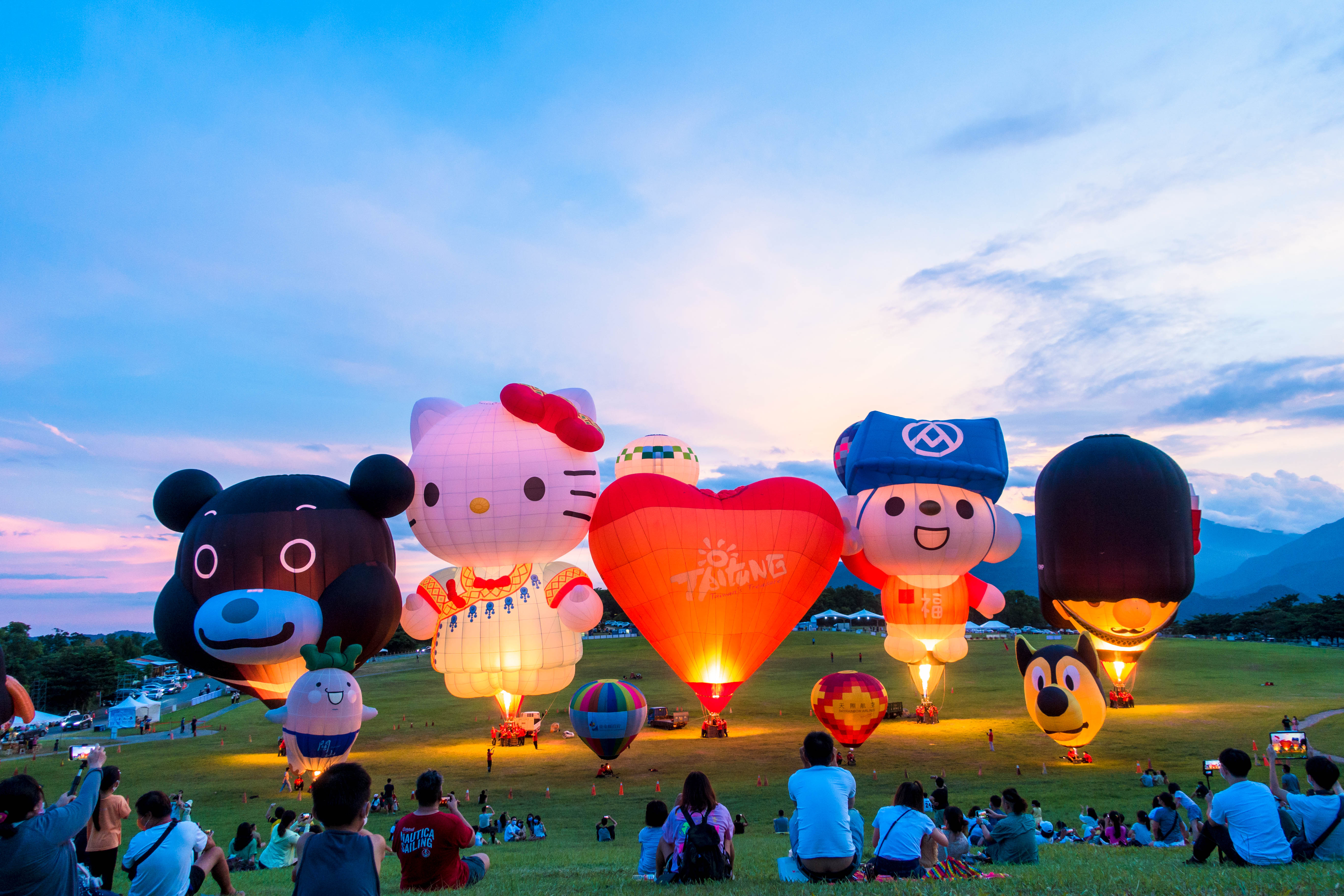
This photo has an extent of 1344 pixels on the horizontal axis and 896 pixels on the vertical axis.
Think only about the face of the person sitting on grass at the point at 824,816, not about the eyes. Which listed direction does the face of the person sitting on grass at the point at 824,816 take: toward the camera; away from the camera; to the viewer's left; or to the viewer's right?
away from the camera

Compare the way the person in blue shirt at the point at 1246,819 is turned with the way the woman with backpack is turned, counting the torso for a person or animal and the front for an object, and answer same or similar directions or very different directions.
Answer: same or similar directions

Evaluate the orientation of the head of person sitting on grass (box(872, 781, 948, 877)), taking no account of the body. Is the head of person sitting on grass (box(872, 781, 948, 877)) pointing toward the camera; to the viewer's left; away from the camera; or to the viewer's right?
away from the camera

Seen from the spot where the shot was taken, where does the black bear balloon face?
facing the viewer and to the left of the viewer

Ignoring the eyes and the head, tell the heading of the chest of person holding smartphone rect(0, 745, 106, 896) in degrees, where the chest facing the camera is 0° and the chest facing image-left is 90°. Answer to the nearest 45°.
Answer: approximately 225°

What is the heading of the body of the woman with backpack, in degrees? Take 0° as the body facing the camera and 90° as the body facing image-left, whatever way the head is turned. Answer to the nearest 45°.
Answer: approximately 180°

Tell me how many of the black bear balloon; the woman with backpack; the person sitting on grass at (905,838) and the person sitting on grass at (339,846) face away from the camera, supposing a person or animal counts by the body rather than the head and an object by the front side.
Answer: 3

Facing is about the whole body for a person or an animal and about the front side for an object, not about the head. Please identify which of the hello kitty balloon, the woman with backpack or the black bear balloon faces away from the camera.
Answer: the woman with backpack

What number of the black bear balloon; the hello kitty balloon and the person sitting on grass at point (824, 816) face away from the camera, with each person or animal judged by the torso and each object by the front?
1

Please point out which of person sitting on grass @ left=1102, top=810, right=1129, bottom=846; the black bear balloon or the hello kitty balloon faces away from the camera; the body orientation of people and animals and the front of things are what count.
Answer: the person sitting on grass

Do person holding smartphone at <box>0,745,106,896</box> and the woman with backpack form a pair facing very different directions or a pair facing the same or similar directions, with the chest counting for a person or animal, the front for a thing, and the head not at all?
same or similar directions

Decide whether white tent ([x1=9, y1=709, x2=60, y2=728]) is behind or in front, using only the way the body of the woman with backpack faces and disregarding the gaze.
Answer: in front

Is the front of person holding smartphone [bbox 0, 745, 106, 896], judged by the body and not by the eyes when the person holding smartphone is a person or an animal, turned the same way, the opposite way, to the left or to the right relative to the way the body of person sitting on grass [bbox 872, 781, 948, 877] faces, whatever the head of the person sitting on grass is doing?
the same way

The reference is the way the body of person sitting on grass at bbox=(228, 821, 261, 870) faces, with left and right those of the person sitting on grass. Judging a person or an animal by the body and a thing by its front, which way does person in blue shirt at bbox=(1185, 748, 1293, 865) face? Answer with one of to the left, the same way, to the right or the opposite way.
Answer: the same way

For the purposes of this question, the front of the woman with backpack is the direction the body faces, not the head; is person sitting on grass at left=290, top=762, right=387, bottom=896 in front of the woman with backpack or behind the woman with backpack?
behind

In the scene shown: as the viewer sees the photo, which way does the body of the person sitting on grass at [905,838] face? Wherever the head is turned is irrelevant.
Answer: away from the camera

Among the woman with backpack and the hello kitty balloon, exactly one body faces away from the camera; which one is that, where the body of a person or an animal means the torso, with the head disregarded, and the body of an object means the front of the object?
the woman with backpack

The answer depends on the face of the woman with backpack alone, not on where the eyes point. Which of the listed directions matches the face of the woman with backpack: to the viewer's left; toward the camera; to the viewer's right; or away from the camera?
away from the camera

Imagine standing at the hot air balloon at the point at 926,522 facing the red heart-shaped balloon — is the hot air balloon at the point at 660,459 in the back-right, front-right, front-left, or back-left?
front-right
